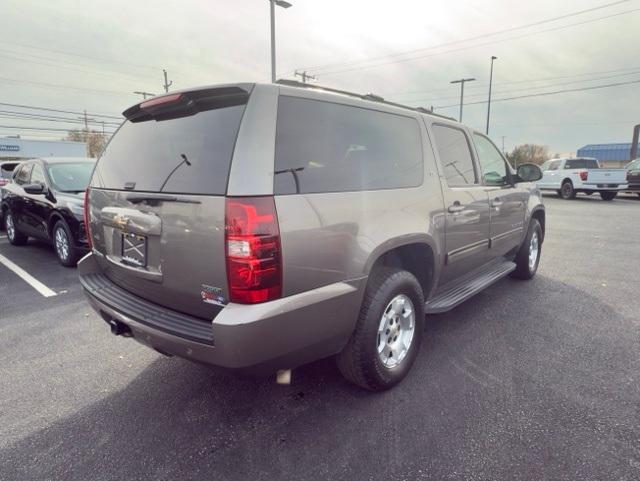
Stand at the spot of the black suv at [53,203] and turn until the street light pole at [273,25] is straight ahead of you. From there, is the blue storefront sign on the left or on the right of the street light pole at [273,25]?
left

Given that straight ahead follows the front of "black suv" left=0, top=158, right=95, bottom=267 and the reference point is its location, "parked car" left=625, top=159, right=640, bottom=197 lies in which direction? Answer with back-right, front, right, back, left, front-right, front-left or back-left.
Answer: front-left

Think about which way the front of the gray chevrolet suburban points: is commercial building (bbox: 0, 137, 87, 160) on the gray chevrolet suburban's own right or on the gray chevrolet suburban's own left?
on the gray chevrolet suburban's own left

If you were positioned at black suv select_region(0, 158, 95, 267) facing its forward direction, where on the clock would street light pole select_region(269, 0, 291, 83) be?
The street light pole is roughly at 9 o'clock from the black suv.

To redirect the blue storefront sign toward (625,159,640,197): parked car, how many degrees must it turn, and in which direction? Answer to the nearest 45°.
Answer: approximately 45° to its left

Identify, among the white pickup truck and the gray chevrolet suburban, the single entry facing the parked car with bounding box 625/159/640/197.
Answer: the gray chevrolet suburban

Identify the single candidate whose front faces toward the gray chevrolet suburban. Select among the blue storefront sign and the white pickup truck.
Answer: the blue storefront sign

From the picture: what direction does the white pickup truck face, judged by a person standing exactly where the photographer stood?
facing away from the viewer and to the left of the viewer

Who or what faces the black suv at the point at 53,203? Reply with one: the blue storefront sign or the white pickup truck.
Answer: the blue storefront sign

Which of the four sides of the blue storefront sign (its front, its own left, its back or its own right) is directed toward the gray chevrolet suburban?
front

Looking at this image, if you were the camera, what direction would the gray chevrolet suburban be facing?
facing away from the viewer and to the right of the viewer

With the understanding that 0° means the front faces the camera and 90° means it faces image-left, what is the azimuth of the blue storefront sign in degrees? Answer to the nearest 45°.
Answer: approximately 0°

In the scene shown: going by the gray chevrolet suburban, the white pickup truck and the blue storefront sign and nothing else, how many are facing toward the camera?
1
